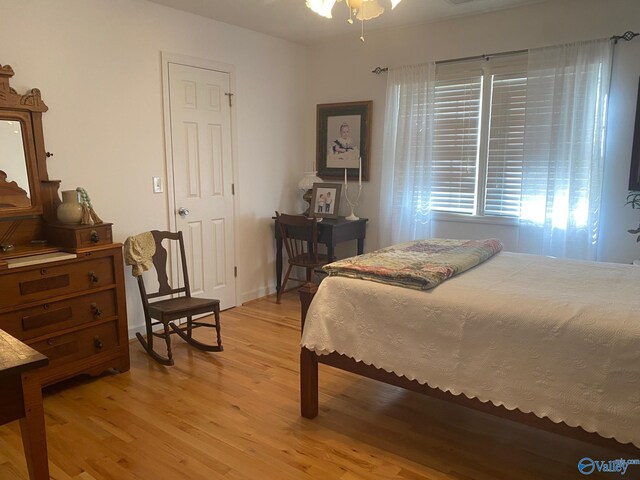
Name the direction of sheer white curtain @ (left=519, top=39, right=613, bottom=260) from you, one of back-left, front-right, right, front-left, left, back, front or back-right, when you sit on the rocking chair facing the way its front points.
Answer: front-left

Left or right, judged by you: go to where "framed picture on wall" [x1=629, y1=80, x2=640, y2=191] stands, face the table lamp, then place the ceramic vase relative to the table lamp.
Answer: left

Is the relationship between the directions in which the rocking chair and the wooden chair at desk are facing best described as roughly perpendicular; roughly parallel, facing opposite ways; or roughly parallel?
roughly perpendicular

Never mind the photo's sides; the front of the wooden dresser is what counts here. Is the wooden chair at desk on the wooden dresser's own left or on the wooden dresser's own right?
on the wooden dresser's own left

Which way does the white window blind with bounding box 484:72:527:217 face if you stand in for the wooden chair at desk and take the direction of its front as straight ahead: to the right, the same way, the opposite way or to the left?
the opposite way

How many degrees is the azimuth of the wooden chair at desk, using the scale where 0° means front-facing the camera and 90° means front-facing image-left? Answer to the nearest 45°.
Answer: approximately 225°

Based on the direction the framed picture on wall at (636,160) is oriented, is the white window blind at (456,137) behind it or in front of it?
in front

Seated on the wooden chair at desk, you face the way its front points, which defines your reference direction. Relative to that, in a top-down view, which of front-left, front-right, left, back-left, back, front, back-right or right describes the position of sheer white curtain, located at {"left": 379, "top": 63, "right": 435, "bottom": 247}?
front-right

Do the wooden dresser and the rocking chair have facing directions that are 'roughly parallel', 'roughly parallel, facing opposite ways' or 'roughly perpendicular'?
roughly parallel

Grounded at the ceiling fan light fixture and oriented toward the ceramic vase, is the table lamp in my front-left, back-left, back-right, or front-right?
front-right

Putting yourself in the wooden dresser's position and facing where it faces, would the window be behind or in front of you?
in front

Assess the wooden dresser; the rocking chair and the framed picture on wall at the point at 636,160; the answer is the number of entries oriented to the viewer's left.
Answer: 1

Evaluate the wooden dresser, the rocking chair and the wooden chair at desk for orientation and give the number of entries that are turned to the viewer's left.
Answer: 0

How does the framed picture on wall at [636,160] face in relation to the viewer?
to the viewer's left

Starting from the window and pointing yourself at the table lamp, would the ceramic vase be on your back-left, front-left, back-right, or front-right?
front-left

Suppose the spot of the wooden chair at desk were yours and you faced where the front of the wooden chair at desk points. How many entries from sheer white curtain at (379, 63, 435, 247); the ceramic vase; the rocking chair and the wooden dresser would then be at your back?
3

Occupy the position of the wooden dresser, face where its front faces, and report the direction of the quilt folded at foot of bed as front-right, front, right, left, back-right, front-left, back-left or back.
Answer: front
